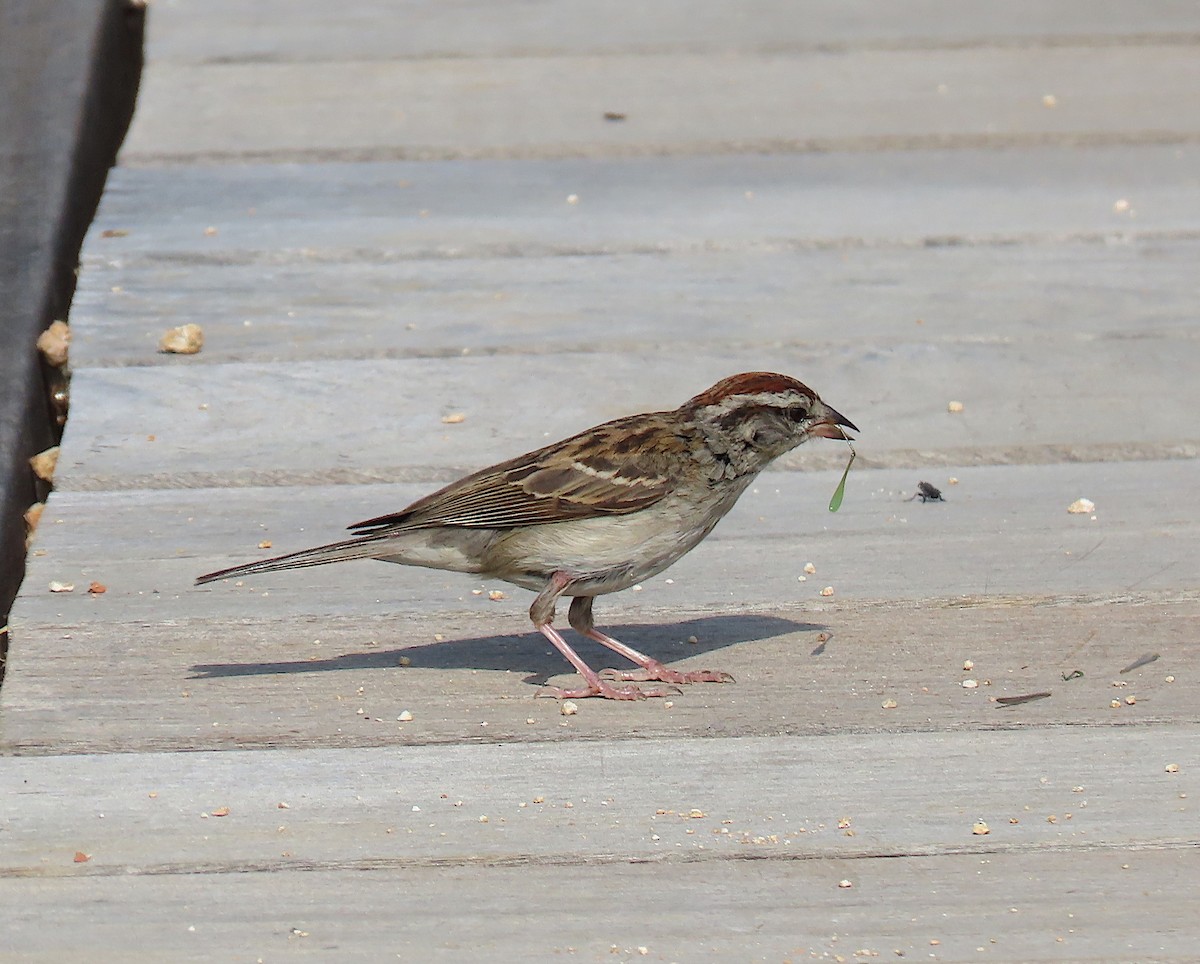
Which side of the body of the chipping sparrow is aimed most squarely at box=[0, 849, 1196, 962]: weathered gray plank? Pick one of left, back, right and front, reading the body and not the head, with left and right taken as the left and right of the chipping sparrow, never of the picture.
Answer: right

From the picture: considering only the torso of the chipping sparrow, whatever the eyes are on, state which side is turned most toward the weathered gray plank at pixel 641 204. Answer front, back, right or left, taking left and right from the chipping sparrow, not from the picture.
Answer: left

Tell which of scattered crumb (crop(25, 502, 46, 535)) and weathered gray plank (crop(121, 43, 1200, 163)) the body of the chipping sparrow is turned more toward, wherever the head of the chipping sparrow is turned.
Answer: the weathered gray plank

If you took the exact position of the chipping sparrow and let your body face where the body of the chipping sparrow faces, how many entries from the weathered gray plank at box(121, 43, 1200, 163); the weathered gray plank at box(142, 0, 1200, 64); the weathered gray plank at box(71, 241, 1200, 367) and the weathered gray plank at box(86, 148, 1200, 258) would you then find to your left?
4

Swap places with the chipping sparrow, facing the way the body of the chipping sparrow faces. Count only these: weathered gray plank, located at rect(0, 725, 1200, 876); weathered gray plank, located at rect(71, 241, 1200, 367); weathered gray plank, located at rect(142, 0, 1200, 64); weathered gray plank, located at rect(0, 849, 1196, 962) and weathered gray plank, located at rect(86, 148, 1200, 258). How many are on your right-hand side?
2

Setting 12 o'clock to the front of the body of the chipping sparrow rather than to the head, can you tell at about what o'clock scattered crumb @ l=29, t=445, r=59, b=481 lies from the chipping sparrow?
The scattered crumb is roughly at 7 o'clock from the chipping sparrow.

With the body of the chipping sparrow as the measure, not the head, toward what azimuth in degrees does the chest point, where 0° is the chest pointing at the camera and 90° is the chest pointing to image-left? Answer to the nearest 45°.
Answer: approximately 270°

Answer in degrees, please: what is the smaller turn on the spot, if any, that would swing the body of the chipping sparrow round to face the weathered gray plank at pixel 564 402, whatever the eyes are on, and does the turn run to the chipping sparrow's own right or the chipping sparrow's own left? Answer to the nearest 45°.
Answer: approximately 90° to the chipping sparrow's own left

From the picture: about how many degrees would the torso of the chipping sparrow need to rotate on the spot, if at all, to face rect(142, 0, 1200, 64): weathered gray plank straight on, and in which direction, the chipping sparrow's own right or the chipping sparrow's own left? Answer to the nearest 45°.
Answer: approximately 90° to the chipping sparrow's own left

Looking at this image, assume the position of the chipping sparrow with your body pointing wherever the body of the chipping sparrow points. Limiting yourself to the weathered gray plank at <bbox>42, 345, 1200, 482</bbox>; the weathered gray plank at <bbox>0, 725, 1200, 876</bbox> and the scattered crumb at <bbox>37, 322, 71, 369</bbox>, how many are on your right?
1

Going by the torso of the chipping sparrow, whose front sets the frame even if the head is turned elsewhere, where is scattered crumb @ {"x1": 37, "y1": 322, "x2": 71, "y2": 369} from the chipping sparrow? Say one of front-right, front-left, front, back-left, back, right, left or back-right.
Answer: back-left

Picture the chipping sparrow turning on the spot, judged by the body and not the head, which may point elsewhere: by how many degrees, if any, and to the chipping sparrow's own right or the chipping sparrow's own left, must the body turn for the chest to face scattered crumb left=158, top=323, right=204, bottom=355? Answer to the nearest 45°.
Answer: approximately 135° to the chipping sparrow's own left
